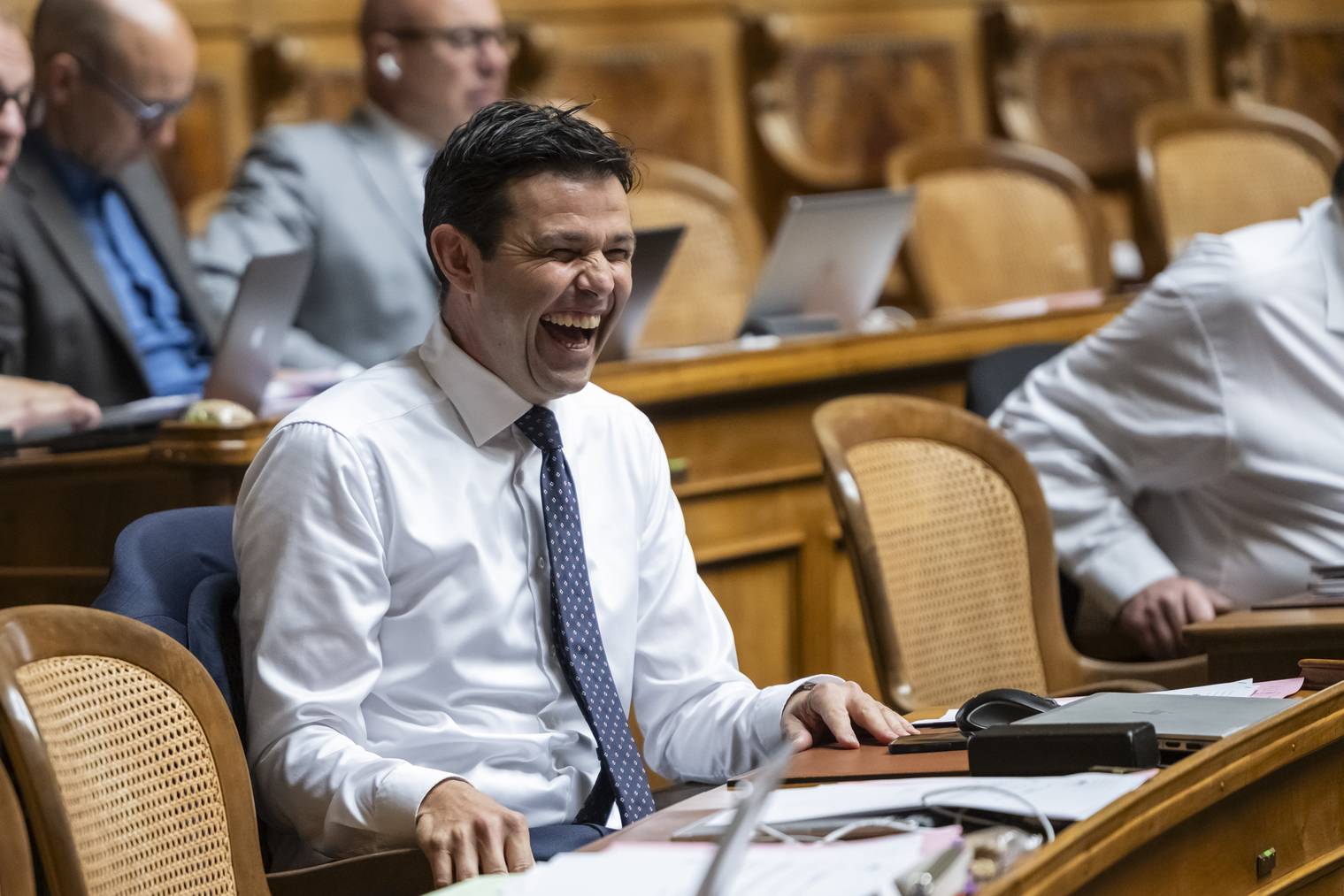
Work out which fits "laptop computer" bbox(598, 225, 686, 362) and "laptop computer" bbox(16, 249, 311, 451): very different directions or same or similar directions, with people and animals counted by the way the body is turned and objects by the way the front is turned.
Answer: same or similar directions

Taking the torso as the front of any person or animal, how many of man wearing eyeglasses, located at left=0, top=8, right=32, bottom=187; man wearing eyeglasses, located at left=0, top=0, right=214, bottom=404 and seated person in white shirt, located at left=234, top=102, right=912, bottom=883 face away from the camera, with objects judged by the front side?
0

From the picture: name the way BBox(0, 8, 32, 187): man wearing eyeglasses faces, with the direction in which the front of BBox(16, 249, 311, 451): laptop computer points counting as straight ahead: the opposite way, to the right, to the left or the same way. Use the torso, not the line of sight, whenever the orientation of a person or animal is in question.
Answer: the opposite way

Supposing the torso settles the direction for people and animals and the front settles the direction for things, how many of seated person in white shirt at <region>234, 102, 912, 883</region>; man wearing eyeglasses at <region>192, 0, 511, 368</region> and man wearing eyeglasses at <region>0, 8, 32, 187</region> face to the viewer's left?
0

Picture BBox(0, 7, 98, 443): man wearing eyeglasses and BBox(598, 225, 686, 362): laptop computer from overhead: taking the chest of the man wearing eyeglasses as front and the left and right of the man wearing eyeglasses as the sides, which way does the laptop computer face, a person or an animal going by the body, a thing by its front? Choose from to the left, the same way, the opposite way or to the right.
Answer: the opposite way

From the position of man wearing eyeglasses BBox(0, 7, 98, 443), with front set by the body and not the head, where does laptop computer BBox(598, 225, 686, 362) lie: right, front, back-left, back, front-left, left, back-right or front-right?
front-left

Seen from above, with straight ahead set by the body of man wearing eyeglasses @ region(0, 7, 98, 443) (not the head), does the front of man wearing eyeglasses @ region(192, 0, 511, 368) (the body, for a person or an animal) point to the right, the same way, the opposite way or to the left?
the same way

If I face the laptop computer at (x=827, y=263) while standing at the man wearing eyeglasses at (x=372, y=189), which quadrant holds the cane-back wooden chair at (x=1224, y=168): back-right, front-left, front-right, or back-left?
front-left

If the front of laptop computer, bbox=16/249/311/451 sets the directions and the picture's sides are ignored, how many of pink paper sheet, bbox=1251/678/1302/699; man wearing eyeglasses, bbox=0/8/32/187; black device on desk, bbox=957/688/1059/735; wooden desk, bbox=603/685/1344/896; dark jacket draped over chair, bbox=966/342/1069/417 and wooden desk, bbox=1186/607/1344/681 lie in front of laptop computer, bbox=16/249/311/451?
1

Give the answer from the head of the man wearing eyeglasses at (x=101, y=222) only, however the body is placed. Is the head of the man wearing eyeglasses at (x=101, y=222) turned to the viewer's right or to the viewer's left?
to the viewer's right

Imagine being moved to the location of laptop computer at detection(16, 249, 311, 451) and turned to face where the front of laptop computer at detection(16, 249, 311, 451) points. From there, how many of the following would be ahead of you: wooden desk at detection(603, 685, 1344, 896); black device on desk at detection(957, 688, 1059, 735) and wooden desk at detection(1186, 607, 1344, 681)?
0

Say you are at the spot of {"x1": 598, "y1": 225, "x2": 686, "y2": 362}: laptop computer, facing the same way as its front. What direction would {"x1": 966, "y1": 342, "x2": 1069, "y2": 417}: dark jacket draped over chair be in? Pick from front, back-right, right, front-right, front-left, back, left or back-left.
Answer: back-right

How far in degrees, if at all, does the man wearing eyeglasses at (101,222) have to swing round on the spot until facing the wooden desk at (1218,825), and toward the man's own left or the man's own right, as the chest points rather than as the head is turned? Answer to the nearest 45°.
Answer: approximately 45° to the man's own right

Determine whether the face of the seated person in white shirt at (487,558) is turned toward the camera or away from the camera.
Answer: toward the camera

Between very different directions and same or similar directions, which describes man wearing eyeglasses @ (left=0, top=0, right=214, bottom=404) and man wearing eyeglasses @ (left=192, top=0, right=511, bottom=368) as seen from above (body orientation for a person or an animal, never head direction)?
same or similar directions

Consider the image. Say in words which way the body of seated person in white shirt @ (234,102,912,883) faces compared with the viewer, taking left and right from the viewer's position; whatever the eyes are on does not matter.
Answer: facing the viewer and to the right of the viewer

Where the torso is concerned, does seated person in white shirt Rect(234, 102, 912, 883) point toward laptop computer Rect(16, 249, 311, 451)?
no

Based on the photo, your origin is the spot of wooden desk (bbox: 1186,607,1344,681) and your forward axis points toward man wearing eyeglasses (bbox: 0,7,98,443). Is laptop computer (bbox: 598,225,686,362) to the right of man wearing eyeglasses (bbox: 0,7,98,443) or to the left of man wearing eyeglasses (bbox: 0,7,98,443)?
right
